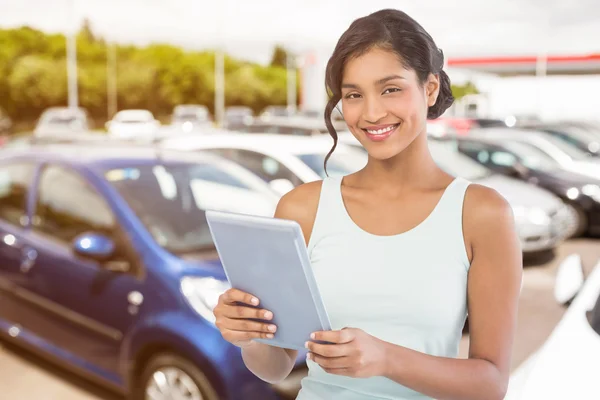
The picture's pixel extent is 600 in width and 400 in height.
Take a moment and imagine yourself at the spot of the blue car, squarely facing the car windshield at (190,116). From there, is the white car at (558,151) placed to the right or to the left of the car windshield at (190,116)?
right

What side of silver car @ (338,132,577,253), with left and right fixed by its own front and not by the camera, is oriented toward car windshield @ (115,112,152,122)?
back

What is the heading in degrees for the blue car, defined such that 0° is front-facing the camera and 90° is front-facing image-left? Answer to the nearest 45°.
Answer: approximately 315°

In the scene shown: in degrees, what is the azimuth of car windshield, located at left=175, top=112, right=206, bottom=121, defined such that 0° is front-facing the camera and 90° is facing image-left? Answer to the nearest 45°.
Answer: approximately 0°

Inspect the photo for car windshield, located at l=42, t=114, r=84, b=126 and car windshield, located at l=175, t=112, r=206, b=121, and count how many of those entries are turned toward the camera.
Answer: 2

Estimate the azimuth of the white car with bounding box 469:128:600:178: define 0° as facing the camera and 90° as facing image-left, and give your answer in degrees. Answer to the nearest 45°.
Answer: approximately 315°

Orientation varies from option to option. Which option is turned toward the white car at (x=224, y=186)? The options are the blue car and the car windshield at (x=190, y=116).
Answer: the car windshield
